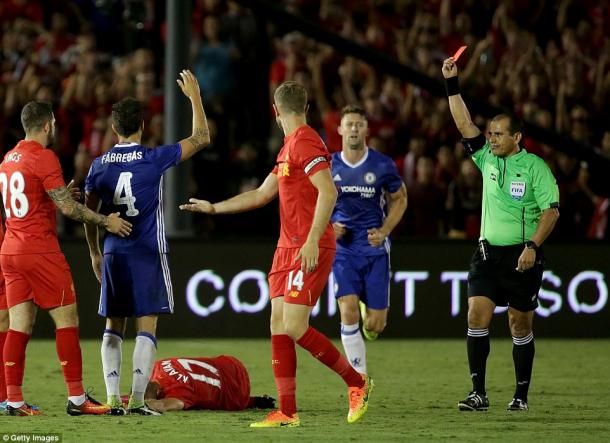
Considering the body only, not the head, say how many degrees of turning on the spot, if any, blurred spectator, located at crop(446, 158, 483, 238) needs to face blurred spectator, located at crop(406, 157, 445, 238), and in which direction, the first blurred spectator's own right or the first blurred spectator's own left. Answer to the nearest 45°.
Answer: approximately 90° to the first blurred spectator's own right

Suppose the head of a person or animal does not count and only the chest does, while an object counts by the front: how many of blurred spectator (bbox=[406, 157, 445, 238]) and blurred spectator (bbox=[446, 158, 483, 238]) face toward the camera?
2

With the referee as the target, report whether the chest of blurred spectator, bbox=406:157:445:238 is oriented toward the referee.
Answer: yes

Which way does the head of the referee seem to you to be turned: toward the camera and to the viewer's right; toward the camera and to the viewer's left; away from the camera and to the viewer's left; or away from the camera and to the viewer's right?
toward the camera and to the viewer's left

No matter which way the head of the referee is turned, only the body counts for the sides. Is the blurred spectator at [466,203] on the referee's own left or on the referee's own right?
on the referee's own right

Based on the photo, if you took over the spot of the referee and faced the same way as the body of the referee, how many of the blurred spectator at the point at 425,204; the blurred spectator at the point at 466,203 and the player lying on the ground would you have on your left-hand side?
0

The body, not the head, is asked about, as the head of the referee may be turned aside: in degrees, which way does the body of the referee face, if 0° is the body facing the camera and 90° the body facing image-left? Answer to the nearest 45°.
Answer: approximately 45°

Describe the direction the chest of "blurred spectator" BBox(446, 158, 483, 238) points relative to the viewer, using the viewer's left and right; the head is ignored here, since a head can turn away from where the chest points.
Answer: facing the viewer

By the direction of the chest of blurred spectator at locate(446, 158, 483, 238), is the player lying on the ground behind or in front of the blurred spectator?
in front

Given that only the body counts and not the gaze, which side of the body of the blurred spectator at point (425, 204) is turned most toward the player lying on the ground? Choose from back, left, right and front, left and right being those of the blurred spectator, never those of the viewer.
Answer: front

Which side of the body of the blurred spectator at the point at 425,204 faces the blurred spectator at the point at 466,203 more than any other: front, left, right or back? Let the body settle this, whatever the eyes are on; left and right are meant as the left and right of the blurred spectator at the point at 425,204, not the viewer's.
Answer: left

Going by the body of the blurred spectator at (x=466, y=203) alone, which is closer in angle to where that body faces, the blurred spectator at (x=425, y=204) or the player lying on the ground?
the player lying on the ground

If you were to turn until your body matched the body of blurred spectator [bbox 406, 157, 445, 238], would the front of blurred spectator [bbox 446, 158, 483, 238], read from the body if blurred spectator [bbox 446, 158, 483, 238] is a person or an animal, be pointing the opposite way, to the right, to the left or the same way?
the same way

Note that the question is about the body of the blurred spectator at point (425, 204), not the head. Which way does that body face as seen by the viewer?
toward the camera

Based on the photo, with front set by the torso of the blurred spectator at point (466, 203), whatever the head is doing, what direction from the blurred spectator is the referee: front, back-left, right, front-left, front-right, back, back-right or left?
front
